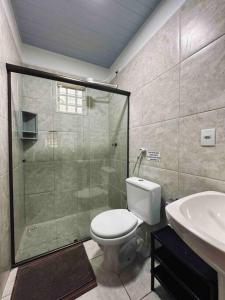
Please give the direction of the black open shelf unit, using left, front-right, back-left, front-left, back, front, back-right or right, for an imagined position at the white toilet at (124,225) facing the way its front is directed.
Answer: left

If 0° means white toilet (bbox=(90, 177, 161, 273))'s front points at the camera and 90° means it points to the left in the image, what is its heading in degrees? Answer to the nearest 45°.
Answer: approximately 45°

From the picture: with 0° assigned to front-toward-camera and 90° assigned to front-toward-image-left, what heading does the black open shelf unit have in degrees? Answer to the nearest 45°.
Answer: approximately 45°

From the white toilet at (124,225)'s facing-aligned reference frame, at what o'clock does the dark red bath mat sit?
The dark red bath mat is roughly at 1 o'clock from the white toilet.

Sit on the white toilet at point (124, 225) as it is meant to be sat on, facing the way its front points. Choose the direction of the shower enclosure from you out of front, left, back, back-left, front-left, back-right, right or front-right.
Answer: right

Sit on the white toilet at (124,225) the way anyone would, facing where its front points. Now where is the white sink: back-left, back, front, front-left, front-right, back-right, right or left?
left

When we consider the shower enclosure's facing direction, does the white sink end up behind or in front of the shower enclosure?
in front

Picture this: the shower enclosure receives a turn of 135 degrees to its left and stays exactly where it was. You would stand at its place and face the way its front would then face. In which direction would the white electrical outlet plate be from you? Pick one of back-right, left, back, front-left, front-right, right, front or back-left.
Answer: back-right

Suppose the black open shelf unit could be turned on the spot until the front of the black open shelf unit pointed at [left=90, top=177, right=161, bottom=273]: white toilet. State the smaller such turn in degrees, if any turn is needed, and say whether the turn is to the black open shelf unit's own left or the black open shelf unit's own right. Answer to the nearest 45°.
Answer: approximately 45° to the black open shelf unit's own right

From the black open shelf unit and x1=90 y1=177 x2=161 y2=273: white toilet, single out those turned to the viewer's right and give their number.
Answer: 0

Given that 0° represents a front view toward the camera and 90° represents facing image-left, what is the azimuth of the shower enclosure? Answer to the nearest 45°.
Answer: approximately 315°
